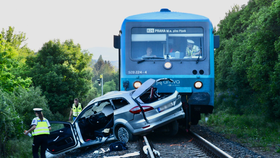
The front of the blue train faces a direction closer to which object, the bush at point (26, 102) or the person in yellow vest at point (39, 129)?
the person in yellow vest

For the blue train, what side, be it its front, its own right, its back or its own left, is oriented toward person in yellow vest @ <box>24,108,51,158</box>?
front

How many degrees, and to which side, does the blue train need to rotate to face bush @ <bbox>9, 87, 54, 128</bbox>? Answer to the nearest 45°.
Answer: approximately 135° to its right

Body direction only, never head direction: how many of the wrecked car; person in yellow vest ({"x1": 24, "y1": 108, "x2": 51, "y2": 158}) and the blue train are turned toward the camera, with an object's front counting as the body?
1

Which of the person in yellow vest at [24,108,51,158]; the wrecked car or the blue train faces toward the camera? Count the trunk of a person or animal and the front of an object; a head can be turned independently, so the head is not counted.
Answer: the blue train

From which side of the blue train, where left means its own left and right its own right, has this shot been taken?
front

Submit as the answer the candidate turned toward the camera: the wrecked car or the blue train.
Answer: the blue train

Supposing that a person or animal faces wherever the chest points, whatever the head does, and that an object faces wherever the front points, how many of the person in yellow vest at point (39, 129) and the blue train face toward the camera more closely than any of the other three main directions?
1
